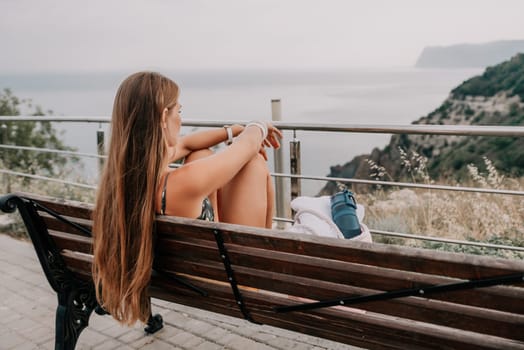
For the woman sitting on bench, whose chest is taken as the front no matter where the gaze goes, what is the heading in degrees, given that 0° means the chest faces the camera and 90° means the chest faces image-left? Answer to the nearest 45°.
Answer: approximately 225°

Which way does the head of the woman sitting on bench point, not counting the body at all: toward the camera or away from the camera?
away from the camera

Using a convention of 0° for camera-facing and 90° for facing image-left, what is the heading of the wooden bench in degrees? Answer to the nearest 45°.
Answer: approximately 225°

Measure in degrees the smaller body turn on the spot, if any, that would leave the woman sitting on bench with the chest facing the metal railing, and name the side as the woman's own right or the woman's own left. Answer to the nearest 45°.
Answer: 0° — they already face it

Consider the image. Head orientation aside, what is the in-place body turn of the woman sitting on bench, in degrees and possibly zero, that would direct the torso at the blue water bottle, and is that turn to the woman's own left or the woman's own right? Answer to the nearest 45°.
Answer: approximately 45° to the woman's own right
